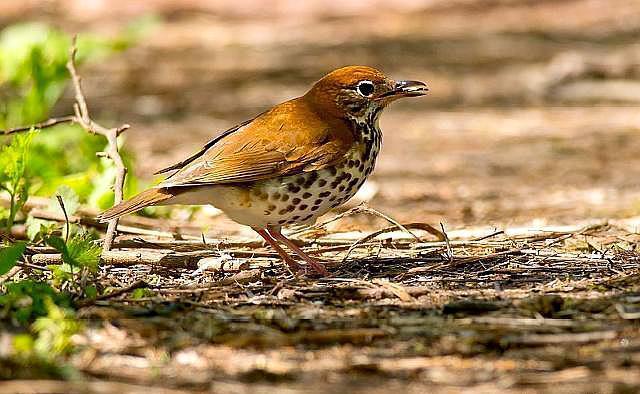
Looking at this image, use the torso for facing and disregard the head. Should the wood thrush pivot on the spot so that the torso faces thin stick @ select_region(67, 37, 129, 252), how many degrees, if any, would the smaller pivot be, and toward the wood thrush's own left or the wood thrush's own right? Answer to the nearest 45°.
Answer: approximately 135° to the wood thrush's own left

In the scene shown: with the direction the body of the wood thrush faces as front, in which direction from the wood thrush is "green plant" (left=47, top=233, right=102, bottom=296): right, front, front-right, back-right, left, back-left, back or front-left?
back-right

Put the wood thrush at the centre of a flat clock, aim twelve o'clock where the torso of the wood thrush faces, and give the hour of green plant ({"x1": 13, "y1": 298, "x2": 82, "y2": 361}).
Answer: The green plant is roughly at 4 o'clock from the wood thrush.

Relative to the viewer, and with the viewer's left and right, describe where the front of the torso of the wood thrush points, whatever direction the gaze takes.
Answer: facing to the right of the viewer
